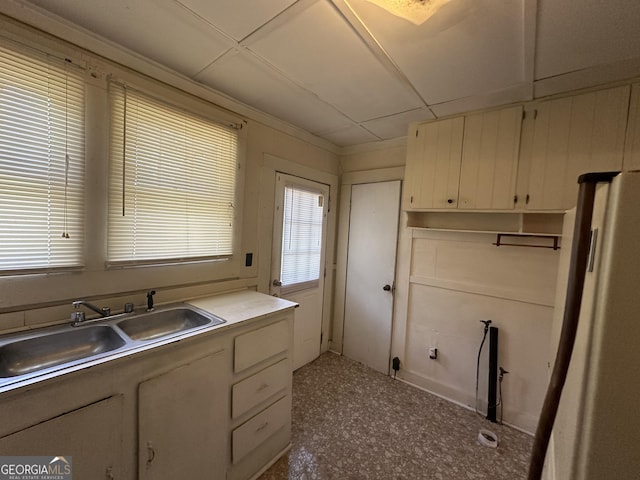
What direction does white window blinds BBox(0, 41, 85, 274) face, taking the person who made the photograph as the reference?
facing the viewer and to the right of the viewer

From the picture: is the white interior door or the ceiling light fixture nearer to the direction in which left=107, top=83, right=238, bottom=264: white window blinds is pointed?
the ceiling light fixture

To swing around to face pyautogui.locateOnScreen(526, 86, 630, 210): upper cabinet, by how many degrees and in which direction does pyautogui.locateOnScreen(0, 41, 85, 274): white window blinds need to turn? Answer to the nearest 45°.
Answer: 0° — it already faces it

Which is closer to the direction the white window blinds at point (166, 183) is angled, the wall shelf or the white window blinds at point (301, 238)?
the wall shelf

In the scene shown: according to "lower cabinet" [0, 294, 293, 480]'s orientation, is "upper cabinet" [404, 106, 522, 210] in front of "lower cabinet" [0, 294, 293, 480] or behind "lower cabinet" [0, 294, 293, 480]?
in front

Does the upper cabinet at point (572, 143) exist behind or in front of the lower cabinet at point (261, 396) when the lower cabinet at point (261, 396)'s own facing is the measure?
in front

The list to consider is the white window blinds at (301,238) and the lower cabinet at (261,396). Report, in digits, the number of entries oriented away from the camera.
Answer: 0
